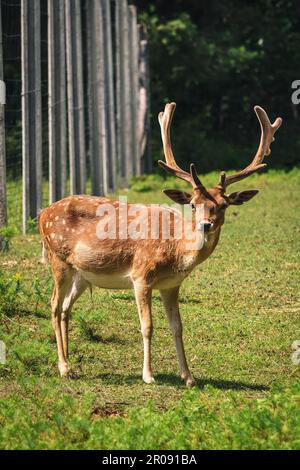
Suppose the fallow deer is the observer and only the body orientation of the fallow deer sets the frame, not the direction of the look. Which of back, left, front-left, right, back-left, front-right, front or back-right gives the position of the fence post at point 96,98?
back-left

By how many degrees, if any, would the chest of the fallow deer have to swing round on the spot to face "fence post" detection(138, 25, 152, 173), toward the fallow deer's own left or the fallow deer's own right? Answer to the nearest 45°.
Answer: approximately 135° to the fallow deer's own left

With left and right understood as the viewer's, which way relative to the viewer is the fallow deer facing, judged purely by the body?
facing the viewer and to the right of the viewer

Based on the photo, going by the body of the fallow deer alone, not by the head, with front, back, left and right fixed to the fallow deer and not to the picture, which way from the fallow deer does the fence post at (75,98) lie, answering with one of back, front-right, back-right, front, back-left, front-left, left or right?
back-left

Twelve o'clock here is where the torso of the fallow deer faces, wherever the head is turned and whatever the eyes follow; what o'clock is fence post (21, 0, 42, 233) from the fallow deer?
The fence post is roughly at 7 o'clock from the fallow deer.

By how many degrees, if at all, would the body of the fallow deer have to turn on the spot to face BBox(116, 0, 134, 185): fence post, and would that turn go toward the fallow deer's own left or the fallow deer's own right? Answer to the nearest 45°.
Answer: approximately 135° to the fallow deer's own left
